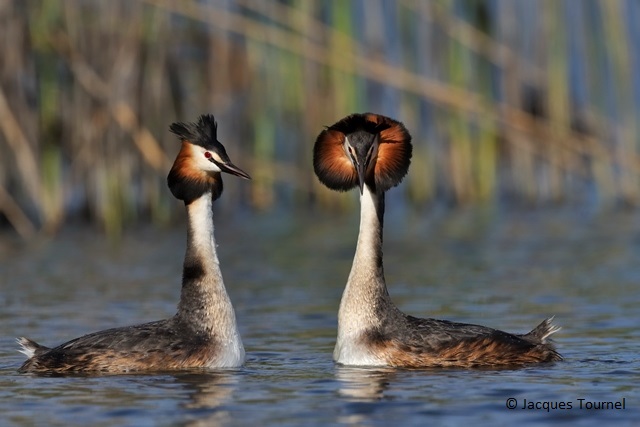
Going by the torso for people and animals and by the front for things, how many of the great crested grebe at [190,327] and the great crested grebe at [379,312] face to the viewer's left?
1

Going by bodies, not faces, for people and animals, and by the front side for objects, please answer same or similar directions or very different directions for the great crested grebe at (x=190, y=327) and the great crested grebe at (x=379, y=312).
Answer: very different directions

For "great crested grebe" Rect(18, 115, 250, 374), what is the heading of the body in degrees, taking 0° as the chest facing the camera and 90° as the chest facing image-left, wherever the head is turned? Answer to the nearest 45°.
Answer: approximately 270°

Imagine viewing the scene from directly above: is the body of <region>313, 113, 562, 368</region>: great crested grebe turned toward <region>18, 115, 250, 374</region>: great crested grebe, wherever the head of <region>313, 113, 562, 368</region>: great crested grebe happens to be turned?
yes

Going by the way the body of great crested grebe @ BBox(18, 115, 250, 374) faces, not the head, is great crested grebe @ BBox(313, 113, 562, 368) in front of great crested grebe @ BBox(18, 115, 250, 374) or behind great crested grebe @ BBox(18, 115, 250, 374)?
in front

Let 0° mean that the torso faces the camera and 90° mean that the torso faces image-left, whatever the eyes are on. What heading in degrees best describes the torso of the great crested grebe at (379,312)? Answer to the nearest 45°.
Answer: approximately 90°
